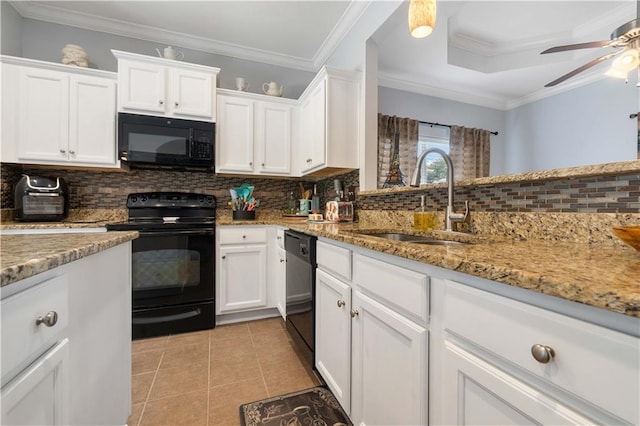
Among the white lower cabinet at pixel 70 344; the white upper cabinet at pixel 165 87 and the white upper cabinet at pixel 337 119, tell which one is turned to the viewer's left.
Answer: the white upper cabinet at pixel 337 119

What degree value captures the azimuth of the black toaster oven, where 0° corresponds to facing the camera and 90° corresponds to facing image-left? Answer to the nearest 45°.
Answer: approximately 0°

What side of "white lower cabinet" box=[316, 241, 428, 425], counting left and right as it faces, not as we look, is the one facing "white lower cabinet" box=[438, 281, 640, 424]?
left

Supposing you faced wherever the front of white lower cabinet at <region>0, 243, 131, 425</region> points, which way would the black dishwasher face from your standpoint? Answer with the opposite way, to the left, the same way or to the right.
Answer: the opposite way

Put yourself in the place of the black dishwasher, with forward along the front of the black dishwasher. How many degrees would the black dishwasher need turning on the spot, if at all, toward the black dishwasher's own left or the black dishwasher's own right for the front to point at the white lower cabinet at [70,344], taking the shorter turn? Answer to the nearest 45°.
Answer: approximately 45° to the black dishwasher's own left

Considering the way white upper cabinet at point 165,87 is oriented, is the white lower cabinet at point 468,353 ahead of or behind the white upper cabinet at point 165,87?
ahead

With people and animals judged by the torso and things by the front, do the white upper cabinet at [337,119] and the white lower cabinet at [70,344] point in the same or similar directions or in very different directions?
very different directions

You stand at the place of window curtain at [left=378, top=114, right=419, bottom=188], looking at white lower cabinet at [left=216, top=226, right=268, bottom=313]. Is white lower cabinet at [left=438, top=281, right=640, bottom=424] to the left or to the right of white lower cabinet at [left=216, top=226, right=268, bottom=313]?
left

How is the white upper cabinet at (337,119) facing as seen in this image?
to the viewer's left

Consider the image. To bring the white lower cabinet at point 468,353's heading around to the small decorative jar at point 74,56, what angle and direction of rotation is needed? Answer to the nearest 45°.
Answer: approximately 45° to its right
